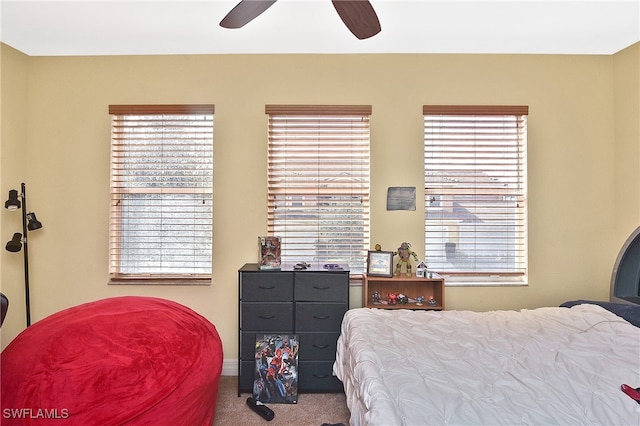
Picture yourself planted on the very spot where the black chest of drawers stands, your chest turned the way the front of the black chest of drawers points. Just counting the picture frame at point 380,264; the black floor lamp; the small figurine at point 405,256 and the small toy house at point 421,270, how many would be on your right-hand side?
1

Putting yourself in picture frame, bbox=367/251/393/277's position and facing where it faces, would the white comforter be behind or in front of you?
in front

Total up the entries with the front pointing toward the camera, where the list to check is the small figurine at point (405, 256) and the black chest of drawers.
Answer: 2

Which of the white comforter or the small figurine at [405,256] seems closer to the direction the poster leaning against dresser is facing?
the white comforter

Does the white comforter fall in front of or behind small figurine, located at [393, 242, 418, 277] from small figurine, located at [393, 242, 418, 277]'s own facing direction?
in front
